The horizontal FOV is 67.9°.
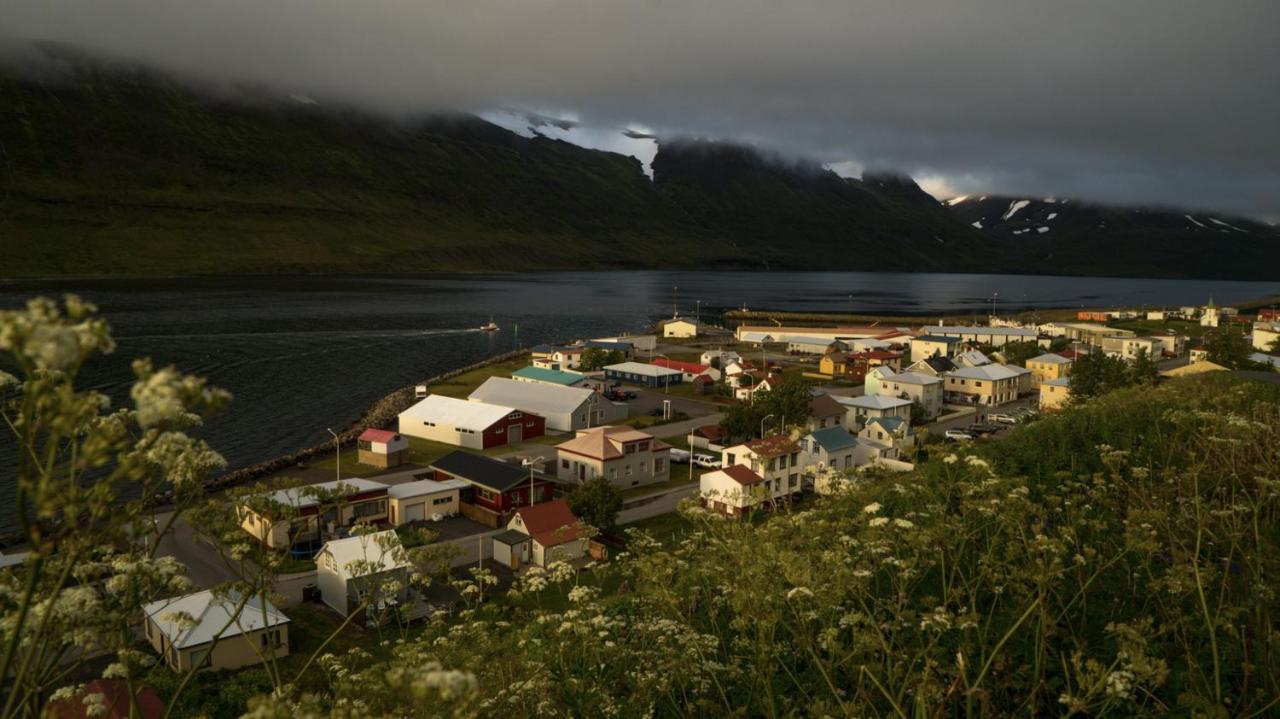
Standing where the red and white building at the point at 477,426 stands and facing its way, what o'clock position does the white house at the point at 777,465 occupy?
The white house is roughly at 12 o'clock from the red and white building.

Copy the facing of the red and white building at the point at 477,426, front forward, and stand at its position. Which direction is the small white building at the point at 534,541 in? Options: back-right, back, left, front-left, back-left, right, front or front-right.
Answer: front-right

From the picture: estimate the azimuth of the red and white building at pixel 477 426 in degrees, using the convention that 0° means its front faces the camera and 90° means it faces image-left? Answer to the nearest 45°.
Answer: approximately 315°

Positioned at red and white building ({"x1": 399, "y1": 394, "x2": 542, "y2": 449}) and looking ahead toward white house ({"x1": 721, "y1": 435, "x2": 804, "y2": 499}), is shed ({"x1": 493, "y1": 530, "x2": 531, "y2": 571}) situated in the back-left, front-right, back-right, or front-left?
front-right

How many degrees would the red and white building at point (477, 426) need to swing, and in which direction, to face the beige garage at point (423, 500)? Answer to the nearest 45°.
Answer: approximately 45° to its right

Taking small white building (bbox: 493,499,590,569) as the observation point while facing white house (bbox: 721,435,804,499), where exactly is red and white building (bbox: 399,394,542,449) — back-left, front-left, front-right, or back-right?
front-left

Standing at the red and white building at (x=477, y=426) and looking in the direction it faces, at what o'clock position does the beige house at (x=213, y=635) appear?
The beige house is roughly at 2 o'clock from the red and white building.

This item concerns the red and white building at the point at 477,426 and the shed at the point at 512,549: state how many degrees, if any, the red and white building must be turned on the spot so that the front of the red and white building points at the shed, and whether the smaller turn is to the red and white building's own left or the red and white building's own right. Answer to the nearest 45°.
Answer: approximately 45° to the red and white building's own right

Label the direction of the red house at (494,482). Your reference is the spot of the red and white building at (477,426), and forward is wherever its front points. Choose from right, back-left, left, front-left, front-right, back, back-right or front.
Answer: front-right

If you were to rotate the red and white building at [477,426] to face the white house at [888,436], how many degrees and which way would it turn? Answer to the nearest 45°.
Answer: approximately 45° to its left
